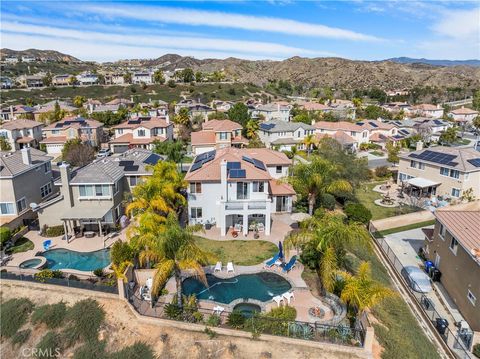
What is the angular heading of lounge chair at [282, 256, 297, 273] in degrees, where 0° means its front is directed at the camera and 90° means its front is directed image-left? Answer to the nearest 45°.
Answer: approximately 45°

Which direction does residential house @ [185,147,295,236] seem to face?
away from the camera

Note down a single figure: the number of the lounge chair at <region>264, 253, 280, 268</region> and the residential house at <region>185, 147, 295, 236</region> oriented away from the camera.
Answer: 1

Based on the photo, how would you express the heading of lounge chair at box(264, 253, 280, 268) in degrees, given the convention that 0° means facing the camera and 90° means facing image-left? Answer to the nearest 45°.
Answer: approximately 45°

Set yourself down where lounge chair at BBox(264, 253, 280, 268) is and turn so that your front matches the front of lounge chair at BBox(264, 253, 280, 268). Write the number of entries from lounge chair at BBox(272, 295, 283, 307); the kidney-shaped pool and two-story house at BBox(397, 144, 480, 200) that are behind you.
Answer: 1
